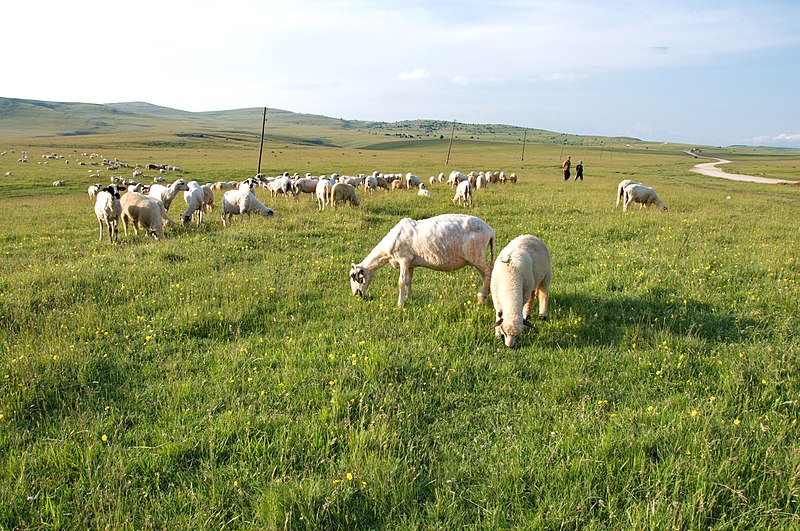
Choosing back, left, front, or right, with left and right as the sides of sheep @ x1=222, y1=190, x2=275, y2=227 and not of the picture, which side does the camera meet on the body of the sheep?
right

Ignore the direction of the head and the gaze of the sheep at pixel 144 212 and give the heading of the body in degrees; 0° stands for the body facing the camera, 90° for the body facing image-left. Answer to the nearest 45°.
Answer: approximately 315°

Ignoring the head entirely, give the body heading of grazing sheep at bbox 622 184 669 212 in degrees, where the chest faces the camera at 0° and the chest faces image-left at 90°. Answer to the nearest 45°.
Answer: approximately 270°

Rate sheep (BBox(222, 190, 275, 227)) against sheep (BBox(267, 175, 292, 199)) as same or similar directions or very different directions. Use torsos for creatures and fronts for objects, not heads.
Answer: very different directions

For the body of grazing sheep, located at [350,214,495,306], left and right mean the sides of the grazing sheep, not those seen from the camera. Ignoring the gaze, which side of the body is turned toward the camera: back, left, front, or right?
left

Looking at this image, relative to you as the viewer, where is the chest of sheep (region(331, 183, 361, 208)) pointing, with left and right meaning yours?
facing to the right of the viewer
